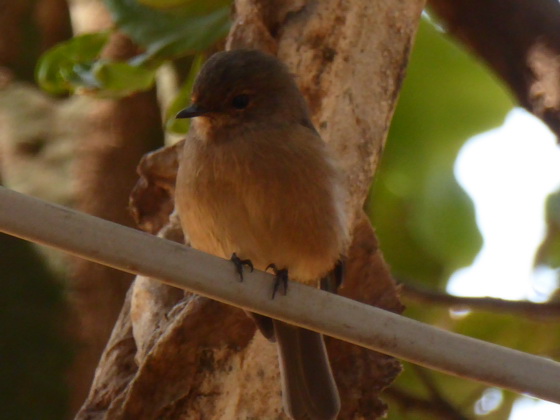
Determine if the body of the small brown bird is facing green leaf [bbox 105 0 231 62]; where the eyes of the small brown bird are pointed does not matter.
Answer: no

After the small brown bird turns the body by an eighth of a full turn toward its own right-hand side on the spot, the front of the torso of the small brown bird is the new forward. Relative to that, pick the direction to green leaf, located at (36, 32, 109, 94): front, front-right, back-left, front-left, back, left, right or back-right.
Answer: front-right

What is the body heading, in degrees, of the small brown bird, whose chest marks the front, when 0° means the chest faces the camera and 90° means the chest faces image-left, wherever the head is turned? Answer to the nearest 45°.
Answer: approximately 45°

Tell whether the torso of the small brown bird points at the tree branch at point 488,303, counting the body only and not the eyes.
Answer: no

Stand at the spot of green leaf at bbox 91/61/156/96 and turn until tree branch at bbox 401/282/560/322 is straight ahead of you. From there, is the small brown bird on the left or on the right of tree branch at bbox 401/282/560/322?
right

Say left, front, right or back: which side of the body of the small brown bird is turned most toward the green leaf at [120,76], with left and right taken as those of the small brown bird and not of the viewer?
right

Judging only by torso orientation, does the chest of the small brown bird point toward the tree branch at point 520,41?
no
